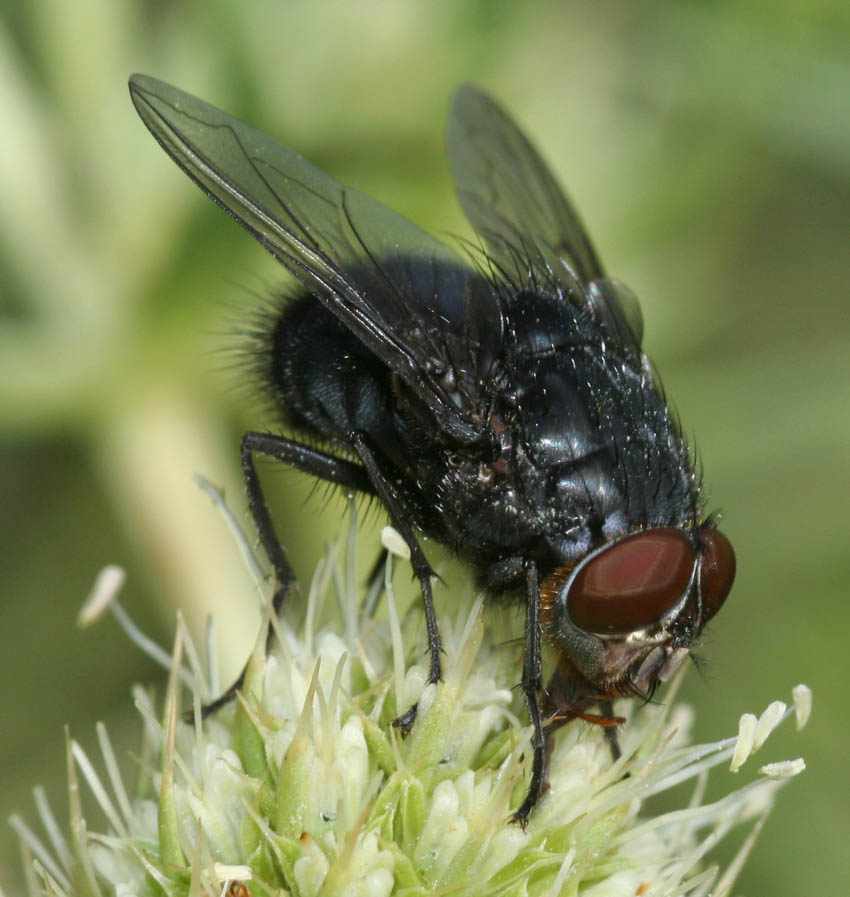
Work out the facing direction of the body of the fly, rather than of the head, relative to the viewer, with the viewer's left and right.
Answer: facing the viewer and to the right of the viewer
